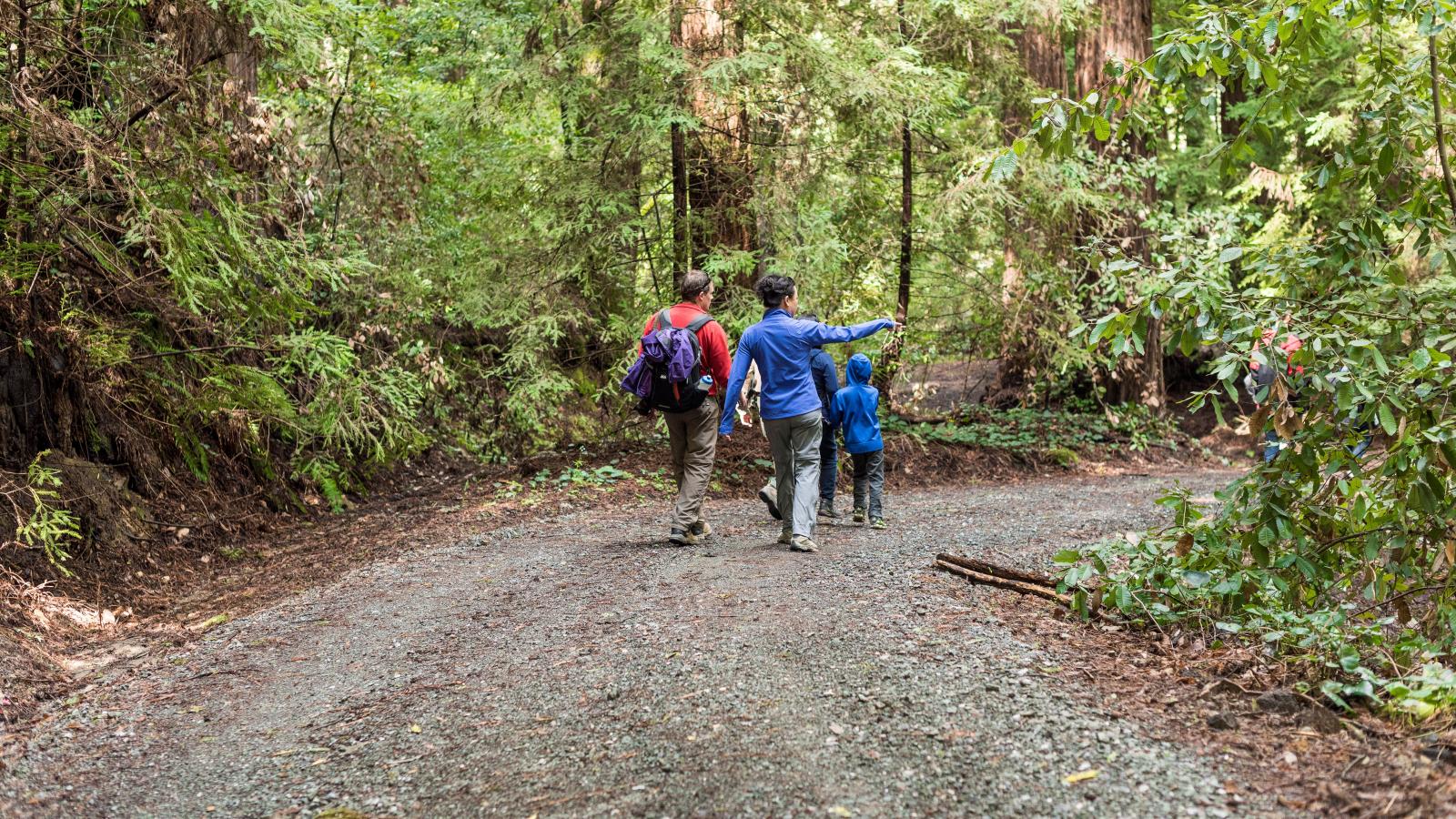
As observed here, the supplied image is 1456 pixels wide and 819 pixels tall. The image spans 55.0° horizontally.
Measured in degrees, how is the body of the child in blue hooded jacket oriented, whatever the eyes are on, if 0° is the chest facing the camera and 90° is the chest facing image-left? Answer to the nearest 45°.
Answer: approximately 180°

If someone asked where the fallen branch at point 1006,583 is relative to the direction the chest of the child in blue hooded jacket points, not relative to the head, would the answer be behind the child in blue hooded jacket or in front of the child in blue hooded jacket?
behind

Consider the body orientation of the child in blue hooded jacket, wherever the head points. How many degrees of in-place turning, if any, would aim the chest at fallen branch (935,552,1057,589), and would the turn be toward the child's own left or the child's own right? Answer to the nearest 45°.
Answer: approximately 180°

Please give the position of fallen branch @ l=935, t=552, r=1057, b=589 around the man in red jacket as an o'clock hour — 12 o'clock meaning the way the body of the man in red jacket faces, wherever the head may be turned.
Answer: The fallen branch is roughly at 3 o'clock from the man in red jacket.

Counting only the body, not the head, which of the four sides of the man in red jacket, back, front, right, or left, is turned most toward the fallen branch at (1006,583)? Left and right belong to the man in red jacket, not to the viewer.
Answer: right

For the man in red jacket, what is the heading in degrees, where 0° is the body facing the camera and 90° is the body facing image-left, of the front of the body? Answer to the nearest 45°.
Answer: approximately 225°

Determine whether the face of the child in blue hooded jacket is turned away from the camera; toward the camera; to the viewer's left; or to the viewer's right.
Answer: away from the camera

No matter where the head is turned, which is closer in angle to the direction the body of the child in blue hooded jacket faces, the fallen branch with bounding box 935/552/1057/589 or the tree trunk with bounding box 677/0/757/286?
the tree trunk

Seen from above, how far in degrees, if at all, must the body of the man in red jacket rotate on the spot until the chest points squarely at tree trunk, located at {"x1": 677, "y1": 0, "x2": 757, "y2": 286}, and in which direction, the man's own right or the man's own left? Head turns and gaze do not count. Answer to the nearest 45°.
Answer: approximately 45° to the man's own left

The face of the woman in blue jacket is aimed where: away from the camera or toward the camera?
away from the camera
